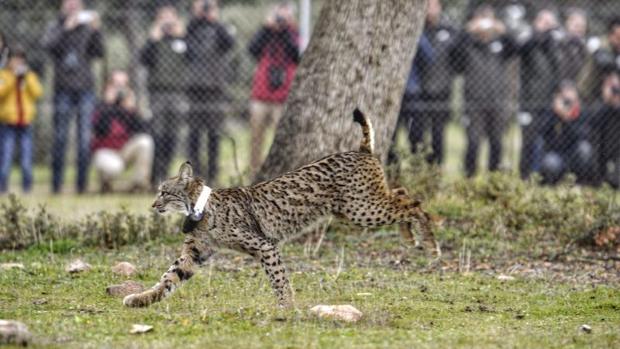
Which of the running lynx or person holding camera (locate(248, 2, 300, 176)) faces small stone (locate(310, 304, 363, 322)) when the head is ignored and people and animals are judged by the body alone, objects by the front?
the person holding camera

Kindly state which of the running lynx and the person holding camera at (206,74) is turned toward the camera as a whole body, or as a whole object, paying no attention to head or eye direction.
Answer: the person holding camera

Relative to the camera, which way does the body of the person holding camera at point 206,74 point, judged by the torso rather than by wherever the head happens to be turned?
toward the camera

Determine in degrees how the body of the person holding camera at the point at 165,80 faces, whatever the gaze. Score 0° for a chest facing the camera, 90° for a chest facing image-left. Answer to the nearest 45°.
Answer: approximately 0°

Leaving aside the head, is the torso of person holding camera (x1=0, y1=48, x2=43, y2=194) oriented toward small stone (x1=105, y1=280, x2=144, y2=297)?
yes

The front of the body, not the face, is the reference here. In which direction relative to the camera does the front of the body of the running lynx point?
to the viewer's left

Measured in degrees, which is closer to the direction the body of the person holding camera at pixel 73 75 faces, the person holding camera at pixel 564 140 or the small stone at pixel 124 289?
the small stone

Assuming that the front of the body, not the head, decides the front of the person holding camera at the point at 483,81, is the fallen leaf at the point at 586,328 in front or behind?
in front

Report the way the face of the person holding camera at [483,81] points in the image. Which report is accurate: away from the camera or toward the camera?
toward the camera

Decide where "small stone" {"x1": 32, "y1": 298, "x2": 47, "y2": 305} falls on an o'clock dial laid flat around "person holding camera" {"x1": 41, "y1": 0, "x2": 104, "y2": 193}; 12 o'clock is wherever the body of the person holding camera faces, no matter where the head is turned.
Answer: The small stone is roughly at 12 o'clock from the person holding camera.

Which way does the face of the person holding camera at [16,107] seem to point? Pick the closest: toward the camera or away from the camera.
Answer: toward the camera

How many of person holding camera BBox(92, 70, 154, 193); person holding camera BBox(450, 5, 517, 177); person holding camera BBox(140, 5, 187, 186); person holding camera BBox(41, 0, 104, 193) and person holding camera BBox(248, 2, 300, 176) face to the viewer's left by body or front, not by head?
0

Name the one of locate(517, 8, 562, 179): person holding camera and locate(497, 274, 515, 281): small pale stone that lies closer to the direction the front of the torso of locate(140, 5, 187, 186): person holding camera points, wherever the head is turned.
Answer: the small pale stone

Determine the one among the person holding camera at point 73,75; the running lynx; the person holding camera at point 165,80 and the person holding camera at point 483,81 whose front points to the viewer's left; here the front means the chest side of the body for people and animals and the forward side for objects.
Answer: the running lynx

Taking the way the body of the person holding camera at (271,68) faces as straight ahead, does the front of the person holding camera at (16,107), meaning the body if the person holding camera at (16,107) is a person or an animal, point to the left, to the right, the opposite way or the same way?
the same way

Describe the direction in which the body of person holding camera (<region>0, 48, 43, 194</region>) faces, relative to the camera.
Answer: toward the camera

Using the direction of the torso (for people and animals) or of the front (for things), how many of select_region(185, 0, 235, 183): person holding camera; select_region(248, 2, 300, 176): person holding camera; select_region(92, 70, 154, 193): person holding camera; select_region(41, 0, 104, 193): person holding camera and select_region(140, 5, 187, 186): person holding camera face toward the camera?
5

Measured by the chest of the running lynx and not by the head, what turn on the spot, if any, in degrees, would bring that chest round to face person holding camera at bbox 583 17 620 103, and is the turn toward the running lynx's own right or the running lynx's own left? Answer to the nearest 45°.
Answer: approximately 135° to the running lynx's own right
